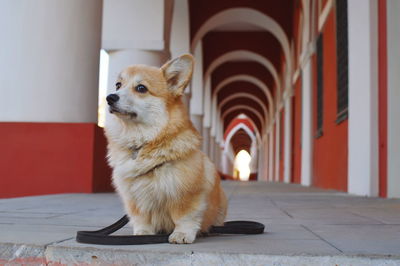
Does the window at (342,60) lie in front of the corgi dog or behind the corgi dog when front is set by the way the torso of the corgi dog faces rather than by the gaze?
behind

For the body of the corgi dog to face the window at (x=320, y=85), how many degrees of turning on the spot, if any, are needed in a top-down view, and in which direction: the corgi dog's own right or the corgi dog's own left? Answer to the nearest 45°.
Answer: approximately 135° to the corgi dog's own right

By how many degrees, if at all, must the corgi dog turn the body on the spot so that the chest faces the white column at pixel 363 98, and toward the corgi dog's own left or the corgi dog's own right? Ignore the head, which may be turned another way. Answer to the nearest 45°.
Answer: approximately 180°

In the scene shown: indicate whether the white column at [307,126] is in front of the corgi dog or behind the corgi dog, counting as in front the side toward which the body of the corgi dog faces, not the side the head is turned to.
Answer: behind

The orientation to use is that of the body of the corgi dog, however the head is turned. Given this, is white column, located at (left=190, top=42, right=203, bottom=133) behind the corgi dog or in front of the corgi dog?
behind

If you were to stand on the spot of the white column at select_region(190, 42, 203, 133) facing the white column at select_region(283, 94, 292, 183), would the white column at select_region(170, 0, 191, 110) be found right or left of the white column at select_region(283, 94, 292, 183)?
right

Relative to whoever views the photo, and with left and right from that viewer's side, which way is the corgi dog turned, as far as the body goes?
facing the viewer and to the left of the viewer

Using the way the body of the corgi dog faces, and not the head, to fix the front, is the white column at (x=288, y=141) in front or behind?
behind
